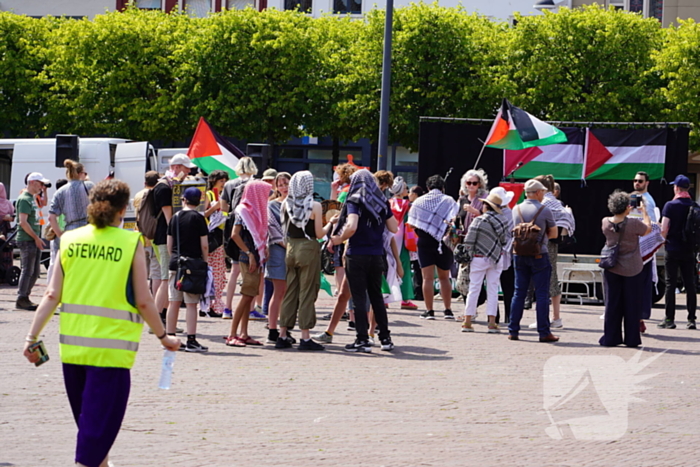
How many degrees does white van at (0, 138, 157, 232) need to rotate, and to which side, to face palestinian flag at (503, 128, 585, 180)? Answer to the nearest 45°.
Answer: approximately 135° to its left

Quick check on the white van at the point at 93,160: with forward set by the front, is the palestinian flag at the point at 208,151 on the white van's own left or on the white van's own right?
on the white van's own left

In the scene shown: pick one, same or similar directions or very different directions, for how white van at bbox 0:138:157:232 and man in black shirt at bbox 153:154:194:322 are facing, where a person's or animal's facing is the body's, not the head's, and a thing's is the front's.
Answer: very different directions

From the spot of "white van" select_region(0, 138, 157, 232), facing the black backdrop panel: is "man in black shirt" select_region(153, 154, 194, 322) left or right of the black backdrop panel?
right

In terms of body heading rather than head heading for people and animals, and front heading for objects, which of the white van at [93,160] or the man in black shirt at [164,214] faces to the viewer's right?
the man in black shirt

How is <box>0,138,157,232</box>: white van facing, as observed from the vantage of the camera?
facing to the left of the viewer

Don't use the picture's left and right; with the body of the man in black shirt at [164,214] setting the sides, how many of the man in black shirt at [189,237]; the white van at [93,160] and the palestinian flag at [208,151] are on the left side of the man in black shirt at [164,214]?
2

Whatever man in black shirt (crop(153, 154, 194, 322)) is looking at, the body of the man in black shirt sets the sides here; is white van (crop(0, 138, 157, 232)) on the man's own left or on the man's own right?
on the man's own left

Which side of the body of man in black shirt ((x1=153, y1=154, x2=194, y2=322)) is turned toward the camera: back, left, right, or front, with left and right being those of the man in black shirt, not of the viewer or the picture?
right
